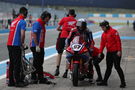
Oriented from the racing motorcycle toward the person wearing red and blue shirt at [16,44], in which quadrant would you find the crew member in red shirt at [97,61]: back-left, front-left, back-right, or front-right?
back-right

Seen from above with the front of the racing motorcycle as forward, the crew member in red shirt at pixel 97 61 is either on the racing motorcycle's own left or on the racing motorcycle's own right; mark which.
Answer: on the racing motorcycle's own left

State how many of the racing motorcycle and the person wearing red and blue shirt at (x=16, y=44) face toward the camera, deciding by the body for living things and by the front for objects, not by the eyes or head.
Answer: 1

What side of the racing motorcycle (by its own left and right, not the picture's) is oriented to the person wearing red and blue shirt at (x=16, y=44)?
right

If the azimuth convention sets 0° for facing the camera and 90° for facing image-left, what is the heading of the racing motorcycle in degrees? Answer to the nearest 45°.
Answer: approximately 0°

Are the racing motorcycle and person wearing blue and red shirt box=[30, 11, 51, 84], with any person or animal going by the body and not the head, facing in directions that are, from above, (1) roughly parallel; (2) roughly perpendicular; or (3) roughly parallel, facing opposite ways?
roughly perpendicular

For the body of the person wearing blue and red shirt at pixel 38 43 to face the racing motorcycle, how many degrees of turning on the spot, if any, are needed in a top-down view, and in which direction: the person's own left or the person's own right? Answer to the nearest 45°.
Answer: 0° — they already face it

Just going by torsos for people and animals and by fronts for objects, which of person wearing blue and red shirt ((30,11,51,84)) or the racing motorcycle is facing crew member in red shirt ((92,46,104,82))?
the person wearing blue and red shirt

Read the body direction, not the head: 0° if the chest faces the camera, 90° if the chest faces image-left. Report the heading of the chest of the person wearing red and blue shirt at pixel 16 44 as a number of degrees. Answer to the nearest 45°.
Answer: approximately 225°

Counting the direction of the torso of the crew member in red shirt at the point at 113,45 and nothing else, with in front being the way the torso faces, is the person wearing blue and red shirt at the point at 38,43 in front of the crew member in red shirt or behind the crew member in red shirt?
in front

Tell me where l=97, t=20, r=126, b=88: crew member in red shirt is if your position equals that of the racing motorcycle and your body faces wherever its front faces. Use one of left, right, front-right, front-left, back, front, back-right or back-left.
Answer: left

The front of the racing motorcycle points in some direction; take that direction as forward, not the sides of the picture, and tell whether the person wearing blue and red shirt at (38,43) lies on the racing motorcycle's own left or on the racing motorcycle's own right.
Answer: on the racing motorcycle's own right

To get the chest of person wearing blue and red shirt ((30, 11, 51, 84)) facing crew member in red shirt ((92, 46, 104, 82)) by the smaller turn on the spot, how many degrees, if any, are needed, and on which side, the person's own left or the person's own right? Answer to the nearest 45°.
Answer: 0° — they already face them

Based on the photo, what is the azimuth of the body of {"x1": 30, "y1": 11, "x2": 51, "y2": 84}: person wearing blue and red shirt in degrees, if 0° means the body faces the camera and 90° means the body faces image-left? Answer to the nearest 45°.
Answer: approximately 270°

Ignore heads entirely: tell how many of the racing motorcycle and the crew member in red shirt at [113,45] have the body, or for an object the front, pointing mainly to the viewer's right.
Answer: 0

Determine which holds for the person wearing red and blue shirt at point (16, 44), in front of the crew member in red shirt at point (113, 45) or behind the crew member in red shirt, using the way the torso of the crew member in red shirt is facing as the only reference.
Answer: in front
